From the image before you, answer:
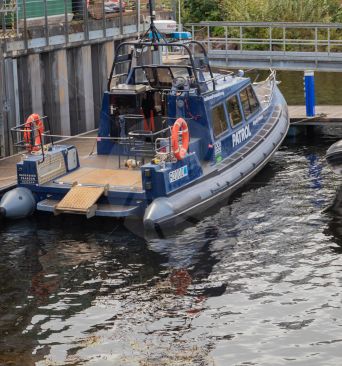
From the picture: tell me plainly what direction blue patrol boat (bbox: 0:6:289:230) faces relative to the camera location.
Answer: facing away from the viewer and to the right of the viewer

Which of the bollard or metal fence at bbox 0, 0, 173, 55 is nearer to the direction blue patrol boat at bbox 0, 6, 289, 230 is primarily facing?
the bollard

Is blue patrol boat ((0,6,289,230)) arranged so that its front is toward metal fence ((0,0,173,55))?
no

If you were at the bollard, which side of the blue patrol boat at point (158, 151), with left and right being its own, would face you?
front

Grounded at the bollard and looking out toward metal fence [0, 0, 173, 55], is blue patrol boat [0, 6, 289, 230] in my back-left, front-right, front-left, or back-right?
front-left

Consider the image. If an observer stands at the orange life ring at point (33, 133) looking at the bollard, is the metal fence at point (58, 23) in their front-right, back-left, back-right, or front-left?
front-left
